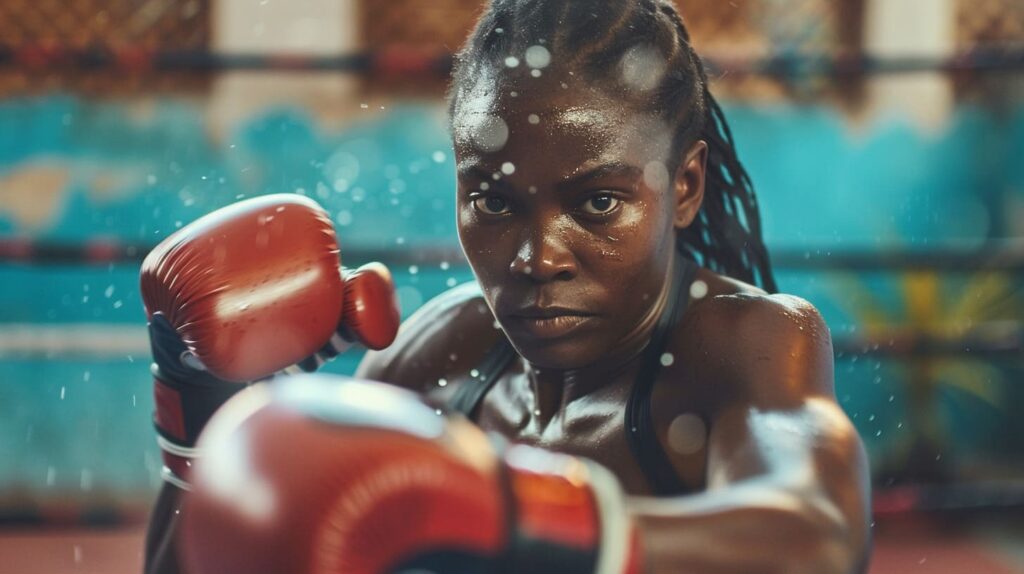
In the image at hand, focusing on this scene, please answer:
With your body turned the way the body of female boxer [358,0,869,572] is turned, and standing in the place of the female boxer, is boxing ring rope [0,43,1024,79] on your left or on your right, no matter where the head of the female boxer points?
on your right

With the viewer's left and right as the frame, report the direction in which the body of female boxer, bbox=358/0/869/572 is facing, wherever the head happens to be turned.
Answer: facing the viewer and to the left of the viewer

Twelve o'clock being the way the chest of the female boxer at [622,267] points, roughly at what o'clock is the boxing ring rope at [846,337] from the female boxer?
The boxing ring rope is roughly at 5 o'clock from the female boxer.
